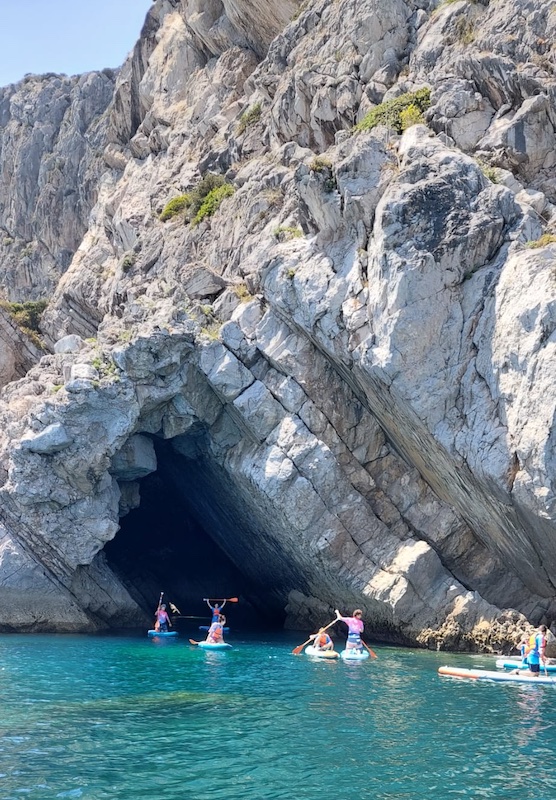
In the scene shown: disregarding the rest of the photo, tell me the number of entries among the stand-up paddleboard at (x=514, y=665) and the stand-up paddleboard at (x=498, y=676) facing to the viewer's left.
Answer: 2

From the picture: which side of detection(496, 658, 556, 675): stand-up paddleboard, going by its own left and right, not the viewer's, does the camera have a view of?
left

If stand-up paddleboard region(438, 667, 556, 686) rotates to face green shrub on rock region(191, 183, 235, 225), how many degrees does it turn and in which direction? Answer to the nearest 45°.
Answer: approximately 45° to its right

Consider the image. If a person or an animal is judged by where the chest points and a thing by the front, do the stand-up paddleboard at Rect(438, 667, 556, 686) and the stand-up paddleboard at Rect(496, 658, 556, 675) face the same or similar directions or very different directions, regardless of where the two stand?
same or similar directions

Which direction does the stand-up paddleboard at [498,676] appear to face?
to the viewer's left
